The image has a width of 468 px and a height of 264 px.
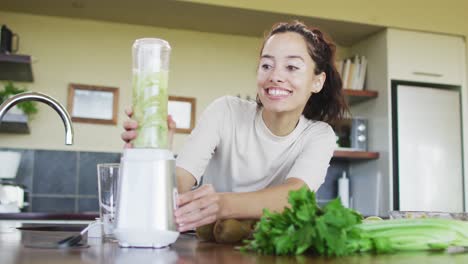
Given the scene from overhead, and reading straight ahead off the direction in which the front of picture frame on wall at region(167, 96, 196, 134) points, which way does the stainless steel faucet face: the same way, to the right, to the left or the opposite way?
to the left

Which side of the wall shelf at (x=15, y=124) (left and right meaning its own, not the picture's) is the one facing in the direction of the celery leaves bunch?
front

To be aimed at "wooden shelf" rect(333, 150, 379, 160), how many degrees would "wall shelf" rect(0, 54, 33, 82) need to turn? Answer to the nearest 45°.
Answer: approximately 90° to its left

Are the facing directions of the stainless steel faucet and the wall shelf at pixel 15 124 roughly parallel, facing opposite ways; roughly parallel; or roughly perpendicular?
roughly perpendicular

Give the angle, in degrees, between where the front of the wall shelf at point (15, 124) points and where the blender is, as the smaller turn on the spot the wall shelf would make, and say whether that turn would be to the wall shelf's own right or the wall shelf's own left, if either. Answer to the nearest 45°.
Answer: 0° — it already faces it

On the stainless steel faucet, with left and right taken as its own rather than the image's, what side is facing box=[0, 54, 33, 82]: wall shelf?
left

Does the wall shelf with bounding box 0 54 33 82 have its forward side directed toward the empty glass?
yes

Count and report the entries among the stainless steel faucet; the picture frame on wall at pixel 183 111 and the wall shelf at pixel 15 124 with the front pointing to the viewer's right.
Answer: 1

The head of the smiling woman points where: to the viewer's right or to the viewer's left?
to the viewer's left

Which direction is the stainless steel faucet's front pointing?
to the viewer's right

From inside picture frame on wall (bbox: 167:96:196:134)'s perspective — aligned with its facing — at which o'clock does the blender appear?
The blender is roughly at 12 o'clock from the picture frame on wall.

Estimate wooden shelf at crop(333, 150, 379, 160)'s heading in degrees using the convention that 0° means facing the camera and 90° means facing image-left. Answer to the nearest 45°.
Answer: approximately 0°

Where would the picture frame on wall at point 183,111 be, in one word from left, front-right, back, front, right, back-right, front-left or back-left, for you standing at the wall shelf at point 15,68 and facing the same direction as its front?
left
